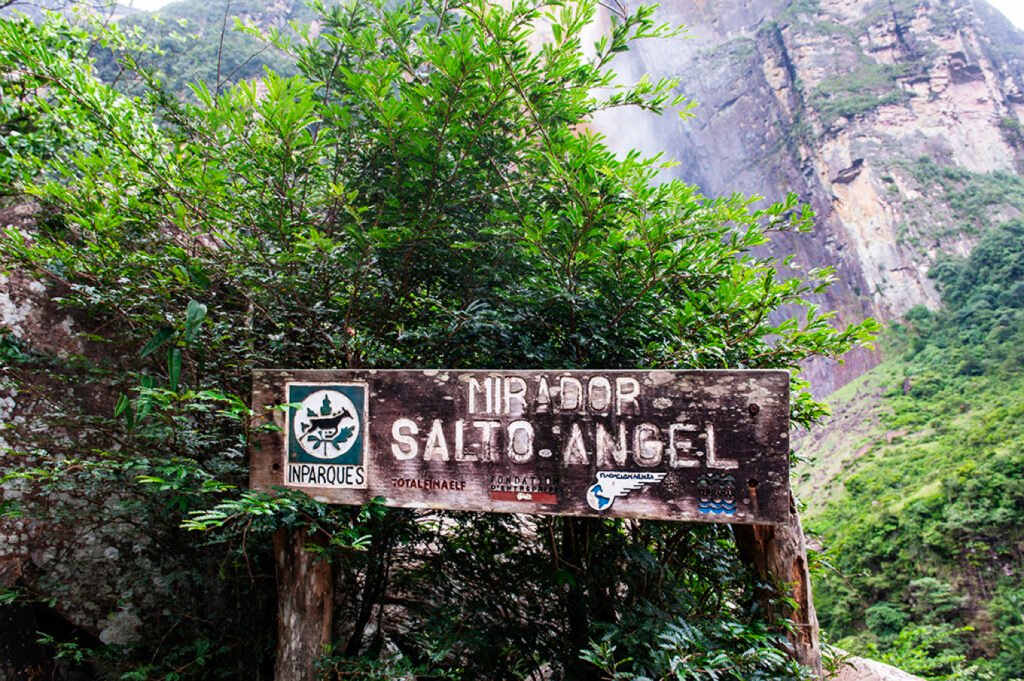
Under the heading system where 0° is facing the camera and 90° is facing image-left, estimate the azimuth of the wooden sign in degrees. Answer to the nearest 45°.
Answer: approximately 0°
